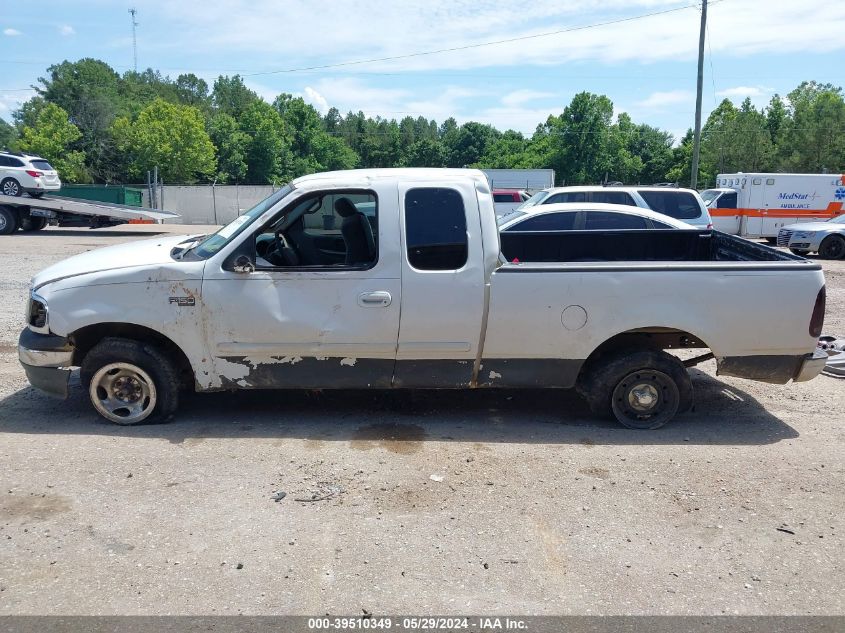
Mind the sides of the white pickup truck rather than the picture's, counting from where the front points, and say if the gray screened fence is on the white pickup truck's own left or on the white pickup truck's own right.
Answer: on the white pickup truck's own right

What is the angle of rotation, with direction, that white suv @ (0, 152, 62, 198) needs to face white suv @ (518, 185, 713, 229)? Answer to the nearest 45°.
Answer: approximately 180°

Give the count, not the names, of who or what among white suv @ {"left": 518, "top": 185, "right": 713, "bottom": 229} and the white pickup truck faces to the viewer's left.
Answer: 2

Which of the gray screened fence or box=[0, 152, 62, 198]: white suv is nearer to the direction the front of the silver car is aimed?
the white suv

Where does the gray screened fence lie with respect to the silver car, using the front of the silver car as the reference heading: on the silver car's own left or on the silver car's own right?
on the silver car's own right

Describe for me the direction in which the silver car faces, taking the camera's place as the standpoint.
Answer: facing the viewer and to the left of the viewer

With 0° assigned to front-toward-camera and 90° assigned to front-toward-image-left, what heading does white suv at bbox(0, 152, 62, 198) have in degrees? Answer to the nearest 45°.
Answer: approximately 135°

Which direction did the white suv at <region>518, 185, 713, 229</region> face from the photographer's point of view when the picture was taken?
facing to the left of the viewer

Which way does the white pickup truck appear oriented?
to the viewer's left

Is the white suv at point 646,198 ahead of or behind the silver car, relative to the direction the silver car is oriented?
ahead

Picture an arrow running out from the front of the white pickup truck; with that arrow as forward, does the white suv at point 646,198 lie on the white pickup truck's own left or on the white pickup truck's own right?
on the white pickup truck's own right
